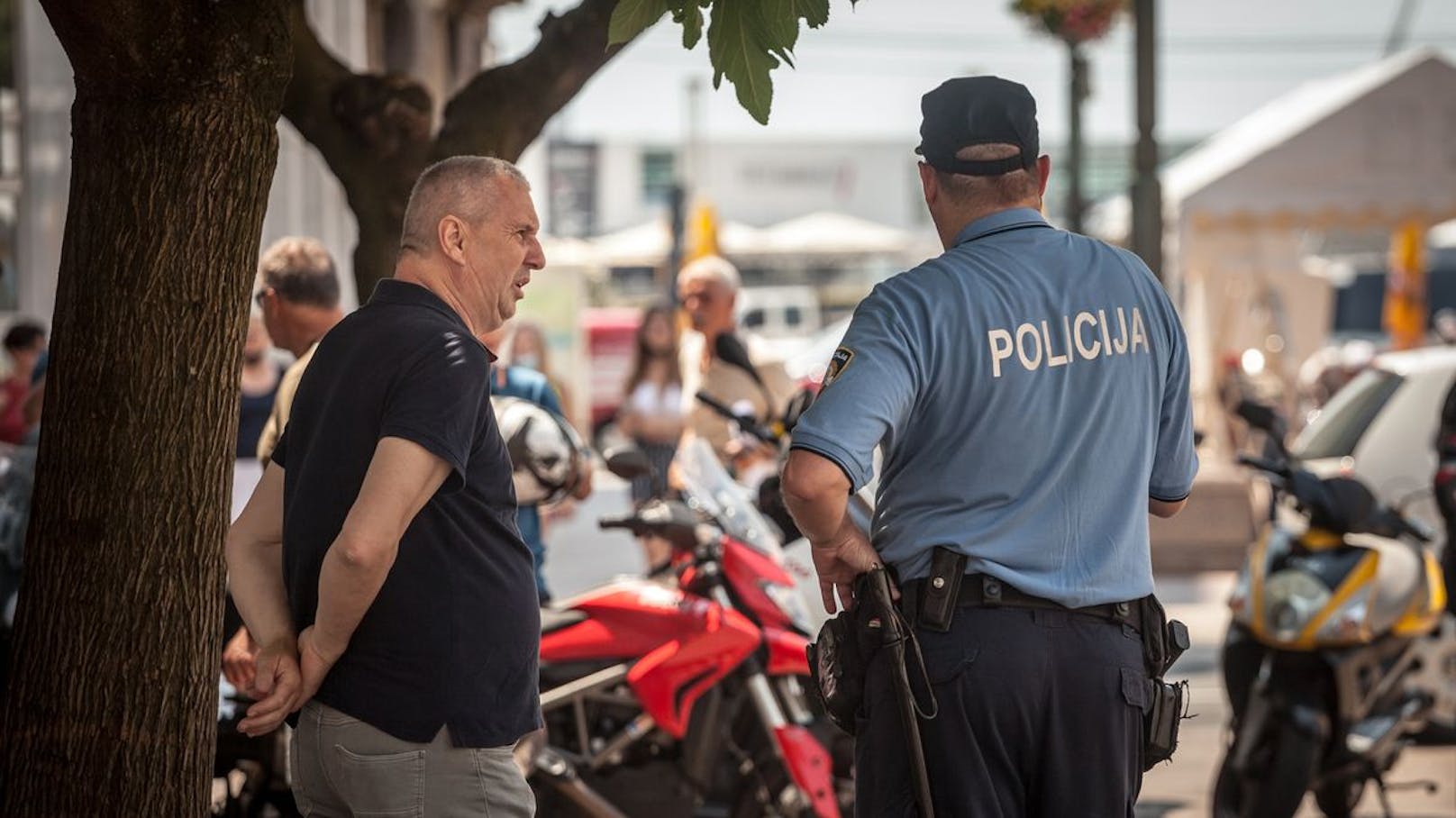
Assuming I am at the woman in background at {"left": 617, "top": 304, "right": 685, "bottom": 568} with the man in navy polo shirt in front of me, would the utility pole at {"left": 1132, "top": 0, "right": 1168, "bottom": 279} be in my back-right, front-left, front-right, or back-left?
back-left

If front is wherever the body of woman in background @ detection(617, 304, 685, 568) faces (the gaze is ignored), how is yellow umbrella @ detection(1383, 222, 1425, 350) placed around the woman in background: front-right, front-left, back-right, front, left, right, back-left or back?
back-left

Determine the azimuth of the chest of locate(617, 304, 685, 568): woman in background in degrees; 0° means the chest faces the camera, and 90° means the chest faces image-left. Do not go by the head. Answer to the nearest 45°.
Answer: approximately 0°

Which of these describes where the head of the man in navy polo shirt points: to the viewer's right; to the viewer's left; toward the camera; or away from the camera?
to the viewer's right

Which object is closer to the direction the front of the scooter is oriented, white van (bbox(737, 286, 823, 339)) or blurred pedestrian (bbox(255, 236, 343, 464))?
the blurred pedestrian

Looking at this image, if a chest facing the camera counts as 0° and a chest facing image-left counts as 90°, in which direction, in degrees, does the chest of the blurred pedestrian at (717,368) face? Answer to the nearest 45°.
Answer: approximately 45°

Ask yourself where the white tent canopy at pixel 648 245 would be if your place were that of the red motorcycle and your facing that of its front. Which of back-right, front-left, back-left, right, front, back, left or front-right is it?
back-left

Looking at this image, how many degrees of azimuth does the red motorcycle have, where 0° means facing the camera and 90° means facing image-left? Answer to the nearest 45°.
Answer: approximately 315°

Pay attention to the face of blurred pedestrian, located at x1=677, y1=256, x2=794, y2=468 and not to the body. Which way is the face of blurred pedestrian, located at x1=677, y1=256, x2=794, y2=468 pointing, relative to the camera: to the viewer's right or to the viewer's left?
to the viewer's left

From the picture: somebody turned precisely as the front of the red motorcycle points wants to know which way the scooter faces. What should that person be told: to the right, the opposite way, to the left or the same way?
to the right
